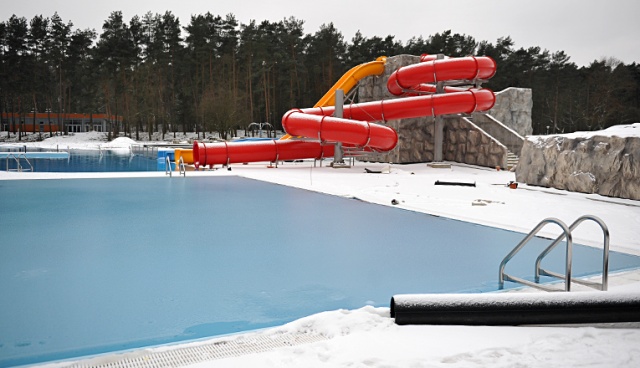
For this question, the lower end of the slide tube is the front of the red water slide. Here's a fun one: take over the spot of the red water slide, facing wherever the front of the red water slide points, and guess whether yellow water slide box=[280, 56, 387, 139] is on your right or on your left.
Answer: on your right

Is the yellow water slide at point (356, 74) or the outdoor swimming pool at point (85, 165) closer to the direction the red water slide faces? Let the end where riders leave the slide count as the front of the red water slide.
the outdoor swimming pool

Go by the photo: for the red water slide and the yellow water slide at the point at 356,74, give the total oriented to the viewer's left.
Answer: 2

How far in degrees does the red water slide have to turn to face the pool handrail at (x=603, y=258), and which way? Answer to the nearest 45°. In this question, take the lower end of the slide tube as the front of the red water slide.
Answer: approximately 90° to its left

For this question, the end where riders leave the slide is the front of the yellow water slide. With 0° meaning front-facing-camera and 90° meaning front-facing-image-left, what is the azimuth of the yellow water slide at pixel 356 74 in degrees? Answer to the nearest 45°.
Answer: approximately 90°

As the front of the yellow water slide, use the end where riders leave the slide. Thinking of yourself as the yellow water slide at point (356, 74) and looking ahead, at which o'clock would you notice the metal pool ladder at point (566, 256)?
The metal pool ladder is roughly at 9 o'clock from the yellow water slide.

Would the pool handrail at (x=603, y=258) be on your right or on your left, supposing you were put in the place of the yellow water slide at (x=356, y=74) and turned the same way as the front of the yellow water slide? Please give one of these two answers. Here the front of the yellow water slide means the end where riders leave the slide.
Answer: on your left

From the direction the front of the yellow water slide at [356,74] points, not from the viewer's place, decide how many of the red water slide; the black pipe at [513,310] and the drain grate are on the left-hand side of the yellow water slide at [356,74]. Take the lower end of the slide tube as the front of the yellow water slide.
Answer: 3

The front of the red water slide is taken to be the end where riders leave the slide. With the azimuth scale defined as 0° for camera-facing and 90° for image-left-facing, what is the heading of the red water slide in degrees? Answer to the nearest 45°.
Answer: approximately 90°

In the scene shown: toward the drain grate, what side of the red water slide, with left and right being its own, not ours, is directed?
left

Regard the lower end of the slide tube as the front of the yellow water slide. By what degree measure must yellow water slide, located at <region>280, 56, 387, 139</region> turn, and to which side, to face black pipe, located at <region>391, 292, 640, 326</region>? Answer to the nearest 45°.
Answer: approximately 90° to its left

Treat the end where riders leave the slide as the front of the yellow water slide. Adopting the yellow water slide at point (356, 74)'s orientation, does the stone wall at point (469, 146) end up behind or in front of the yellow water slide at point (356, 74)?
behind

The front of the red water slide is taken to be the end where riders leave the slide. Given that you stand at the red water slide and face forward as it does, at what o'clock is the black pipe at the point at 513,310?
The black pipe is roughly at 9 o'clock from the red water slide.

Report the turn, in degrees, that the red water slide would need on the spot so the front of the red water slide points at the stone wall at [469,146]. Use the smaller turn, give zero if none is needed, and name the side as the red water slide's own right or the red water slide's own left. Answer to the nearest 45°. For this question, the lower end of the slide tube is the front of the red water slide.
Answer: approximately 135° to the red water slide's own right

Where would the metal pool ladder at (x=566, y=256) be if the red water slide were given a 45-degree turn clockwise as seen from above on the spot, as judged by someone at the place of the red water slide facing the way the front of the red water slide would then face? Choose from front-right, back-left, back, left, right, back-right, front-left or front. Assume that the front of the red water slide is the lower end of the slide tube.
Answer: back-left
